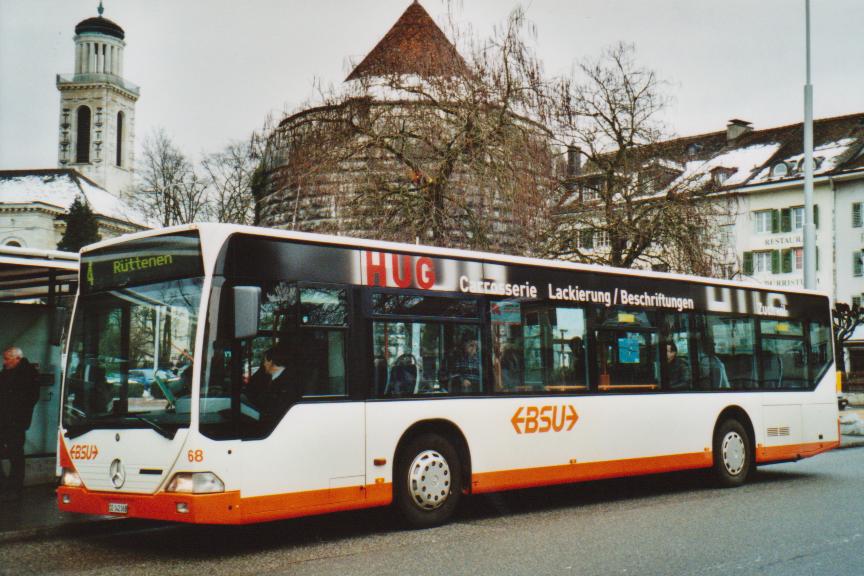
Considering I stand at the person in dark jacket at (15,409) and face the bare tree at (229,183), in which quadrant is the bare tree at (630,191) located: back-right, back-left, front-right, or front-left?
front-right

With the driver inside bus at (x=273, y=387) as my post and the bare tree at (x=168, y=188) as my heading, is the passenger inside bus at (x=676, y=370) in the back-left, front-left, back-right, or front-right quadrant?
front-right

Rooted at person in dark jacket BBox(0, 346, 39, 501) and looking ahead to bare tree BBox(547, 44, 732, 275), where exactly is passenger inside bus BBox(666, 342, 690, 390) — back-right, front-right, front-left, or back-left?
front-right

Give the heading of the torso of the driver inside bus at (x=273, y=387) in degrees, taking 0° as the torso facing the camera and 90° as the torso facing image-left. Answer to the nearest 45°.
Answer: approximately 45°

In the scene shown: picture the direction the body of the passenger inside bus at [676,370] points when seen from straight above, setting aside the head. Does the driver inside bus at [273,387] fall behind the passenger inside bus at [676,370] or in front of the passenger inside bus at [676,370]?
in front

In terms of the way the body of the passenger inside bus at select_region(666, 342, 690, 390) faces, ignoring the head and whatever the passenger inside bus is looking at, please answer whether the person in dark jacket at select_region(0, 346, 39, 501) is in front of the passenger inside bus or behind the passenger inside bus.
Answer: in front

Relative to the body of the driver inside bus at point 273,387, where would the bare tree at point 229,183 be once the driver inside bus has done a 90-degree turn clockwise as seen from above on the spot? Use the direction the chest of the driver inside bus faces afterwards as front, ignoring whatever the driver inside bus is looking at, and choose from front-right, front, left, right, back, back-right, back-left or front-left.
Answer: front-right

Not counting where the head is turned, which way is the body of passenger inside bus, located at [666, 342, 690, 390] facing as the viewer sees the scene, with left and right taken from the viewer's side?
facing the viewer and to the left of the viewer
